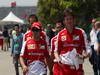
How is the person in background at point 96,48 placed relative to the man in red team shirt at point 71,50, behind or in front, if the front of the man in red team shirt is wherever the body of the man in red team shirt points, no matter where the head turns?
behind

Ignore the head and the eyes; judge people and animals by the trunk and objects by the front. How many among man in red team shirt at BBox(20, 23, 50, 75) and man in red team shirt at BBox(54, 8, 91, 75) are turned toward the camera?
2

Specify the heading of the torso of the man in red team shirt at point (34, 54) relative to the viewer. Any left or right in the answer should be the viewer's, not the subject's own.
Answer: facing the viewer

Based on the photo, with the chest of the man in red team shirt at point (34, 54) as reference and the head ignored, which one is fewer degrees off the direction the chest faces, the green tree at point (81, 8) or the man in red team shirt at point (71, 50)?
the man in red team shirt

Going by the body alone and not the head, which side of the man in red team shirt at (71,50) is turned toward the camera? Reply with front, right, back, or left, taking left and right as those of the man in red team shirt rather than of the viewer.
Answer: front

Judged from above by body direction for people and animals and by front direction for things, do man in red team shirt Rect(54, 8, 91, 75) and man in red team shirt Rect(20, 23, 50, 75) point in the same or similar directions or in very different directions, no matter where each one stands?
same or similar directions

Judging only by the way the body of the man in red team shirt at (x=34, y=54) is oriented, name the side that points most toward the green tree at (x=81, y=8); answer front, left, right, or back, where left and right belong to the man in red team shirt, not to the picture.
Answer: back
